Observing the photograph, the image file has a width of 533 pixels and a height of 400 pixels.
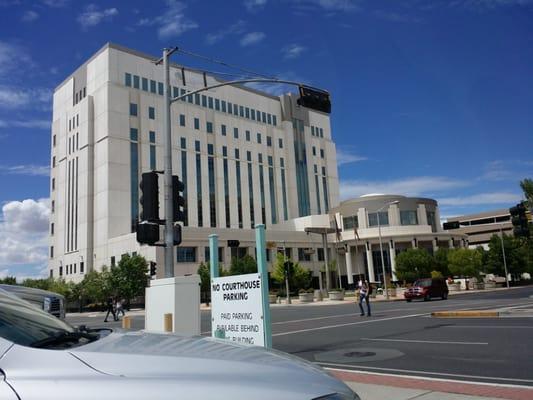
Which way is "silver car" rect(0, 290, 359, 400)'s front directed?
to the viewer's right

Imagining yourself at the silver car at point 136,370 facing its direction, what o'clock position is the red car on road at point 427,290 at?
The red car on road is roughly at 10 o'clock from the silver car.

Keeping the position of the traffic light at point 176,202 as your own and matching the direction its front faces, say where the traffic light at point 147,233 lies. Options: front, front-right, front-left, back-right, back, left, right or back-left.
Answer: back-right

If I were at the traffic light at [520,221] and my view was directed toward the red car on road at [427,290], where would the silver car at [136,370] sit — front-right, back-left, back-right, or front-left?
back-left

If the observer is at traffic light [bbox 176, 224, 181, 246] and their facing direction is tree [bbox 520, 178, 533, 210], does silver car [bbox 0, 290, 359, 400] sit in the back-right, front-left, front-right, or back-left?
back-right

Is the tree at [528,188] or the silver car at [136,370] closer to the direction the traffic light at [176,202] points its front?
the tree

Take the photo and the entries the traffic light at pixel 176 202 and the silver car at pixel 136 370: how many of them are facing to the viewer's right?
2

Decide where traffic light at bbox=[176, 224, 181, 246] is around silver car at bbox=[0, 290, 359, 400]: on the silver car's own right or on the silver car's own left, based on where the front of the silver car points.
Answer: on the silver car's own left

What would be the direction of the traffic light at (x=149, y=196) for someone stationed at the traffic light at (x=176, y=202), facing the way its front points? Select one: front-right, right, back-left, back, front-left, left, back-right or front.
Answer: back-right

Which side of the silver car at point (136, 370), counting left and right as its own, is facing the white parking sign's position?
left

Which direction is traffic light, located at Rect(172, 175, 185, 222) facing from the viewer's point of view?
to the viewer's right
